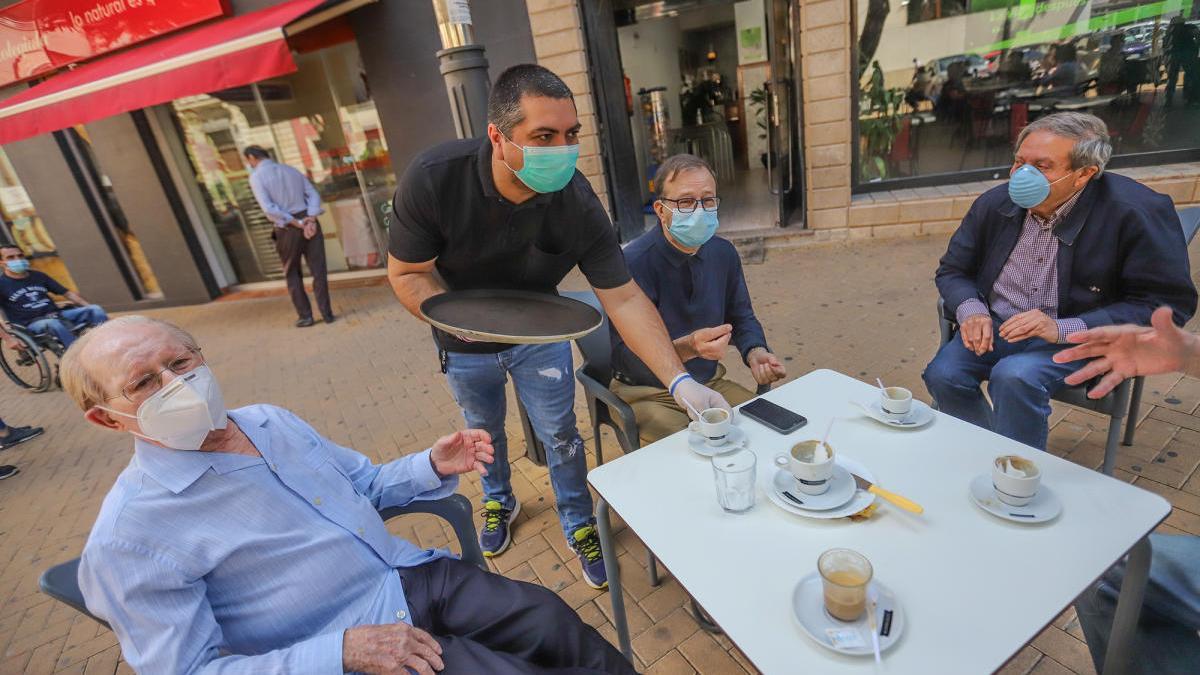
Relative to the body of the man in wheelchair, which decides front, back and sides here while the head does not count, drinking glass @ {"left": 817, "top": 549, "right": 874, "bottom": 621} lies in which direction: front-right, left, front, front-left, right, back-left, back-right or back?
front-right

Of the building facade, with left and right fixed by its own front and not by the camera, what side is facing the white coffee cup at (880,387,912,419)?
front

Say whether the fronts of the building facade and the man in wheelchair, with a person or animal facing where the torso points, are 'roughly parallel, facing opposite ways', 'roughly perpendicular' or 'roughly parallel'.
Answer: roughly perpendicular

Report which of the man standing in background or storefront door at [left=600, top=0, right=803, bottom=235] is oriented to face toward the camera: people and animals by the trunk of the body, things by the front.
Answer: the storefront door

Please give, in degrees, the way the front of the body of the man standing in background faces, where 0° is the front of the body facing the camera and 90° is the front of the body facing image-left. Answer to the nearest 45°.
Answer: approximately 135°

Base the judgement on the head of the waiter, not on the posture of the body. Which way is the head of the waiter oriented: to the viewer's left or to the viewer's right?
to the viewer's right

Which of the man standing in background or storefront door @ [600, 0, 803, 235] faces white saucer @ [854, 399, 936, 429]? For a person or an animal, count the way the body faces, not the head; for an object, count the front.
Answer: the storefront door

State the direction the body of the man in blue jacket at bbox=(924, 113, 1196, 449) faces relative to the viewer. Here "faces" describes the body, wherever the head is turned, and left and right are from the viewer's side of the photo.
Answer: facing the viewer and to the left of the viewer

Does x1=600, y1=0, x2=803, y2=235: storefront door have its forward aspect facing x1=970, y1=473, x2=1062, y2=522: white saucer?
yes

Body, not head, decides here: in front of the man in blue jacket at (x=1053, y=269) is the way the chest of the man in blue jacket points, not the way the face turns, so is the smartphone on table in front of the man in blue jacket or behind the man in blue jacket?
in front

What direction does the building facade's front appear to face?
toward the camera

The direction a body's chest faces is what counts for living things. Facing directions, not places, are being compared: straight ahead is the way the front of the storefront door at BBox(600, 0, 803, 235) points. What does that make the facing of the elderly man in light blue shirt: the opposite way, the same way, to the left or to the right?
to the left

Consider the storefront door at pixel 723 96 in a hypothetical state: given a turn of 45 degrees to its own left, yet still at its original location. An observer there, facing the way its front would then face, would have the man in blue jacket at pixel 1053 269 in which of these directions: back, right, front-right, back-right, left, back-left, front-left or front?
front-right

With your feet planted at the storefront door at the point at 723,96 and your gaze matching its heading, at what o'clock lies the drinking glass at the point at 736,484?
The drinking glass is roughly at 12 o'clock from the storefront door.

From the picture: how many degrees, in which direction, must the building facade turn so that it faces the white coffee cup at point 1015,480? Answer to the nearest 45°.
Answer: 0° — it already faces it

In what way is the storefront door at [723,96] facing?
toward the camera

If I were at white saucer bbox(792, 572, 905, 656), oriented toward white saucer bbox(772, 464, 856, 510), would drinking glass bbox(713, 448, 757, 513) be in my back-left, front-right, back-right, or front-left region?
front-left

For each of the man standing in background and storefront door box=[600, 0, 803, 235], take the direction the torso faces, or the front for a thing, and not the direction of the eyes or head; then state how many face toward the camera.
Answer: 1

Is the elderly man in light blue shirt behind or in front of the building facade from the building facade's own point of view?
in front
